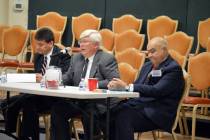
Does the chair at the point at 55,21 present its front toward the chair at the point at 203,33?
no

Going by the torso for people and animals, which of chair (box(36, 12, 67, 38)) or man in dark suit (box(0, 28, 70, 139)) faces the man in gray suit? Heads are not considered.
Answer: the chair

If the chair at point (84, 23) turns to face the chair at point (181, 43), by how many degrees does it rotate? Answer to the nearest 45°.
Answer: approximately 45° to its left

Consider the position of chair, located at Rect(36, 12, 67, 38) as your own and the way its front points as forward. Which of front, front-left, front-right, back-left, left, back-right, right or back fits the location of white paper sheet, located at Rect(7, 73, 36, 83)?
front

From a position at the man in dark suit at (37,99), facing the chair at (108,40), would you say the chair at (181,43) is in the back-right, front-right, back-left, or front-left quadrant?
front-right

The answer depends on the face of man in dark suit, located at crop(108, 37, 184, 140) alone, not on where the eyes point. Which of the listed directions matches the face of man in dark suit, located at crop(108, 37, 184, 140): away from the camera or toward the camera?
toward the camera

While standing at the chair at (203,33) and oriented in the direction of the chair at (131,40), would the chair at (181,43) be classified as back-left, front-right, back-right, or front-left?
front-left

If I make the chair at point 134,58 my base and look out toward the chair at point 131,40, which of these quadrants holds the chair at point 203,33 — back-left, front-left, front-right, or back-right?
front-right

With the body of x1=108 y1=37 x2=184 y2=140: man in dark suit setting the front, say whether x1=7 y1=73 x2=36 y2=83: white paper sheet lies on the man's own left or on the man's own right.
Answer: on the man's own right

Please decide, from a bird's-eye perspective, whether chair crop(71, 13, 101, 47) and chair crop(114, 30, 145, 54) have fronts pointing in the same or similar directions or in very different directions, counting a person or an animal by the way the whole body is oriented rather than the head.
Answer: same or similar directions

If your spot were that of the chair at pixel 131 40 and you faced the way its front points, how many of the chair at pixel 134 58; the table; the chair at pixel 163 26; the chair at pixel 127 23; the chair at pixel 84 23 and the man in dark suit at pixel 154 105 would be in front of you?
3

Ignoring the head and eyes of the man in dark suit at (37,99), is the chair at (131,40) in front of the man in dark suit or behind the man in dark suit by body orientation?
behind

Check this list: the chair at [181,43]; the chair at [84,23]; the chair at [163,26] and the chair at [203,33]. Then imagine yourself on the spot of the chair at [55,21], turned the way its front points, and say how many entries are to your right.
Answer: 0

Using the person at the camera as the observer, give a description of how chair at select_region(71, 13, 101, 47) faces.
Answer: facing the viewer

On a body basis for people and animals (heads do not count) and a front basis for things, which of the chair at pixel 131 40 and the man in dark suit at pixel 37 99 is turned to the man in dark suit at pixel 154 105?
the chair

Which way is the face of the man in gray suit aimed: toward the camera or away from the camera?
toward the camera

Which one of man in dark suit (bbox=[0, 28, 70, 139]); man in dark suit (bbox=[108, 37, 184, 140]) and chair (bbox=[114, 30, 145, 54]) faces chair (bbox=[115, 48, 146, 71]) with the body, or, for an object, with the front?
chair (bbox=[114, 30, 145, 54])

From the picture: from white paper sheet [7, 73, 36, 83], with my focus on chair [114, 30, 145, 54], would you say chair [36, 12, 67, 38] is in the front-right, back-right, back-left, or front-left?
front-left

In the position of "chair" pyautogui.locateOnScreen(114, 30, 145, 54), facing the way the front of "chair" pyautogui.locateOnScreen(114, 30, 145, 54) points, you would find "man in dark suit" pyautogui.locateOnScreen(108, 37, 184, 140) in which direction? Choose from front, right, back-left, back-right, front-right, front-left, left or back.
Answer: front
